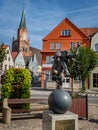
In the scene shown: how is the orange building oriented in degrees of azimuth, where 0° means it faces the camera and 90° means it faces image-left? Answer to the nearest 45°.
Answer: approximately 0°

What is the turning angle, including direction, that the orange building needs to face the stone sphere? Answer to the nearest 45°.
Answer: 0° — it already faces it

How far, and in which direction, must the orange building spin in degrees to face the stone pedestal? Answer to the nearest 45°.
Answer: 0° — it already faces it

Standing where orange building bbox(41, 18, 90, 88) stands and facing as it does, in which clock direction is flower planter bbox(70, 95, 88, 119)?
The flower planter is roughly at 12 o'clock from the orange building.

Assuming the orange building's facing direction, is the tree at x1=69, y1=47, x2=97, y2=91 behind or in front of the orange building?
in front

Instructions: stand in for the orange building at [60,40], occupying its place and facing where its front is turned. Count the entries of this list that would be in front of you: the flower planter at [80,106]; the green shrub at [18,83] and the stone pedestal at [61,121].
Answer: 3
